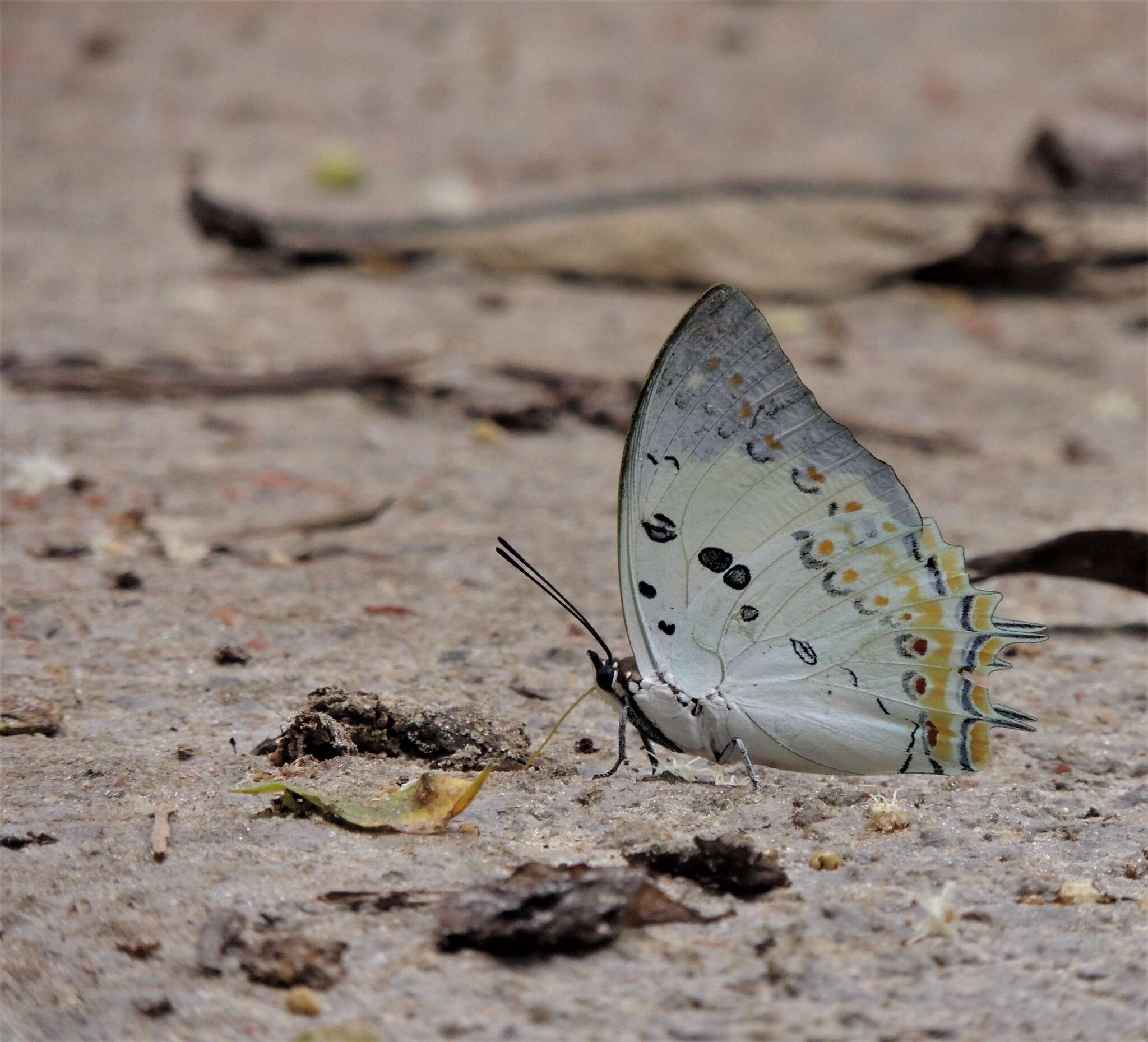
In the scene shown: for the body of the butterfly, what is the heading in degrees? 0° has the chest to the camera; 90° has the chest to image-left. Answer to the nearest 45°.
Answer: approximately 90°

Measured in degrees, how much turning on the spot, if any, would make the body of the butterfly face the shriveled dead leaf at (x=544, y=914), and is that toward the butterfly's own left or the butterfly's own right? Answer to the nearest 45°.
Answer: approximately 90° to the butterfly's own left
